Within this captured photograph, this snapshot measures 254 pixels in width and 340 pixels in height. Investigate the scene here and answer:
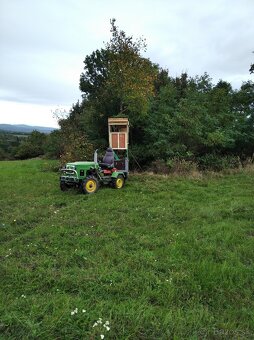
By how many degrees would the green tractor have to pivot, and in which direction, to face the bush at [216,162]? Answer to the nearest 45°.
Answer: approximately 180°

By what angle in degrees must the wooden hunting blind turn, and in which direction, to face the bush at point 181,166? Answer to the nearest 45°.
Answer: approximately 90° to its left

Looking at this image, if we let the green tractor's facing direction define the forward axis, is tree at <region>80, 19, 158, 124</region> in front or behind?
behind

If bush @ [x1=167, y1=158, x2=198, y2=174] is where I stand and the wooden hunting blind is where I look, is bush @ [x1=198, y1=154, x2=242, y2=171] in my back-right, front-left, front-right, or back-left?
back-right

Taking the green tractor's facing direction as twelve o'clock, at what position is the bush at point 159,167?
The bush is roughly at 6 o'clock from the green tractor.

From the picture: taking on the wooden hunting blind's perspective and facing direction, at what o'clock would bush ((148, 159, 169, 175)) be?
The bush is roughly at 8 o'clock from the wooden hunting blind.

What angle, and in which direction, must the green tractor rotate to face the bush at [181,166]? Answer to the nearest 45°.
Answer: approximately 180°

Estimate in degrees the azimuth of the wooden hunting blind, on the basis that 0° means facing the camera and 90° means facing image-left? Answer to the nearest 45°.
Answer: approximately 0°

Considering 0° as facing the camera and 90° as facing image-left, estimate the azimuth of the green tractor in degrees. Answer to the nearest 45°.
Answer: approximately 45°

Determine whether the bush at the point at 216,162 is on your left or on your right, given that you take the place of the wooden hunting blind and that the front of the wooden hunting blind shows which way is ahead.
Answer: on your left

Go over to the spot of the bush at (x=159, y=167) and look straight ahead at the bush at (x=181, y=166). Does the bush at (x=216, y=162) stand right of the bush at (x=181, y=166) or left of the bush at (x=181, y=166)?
left
